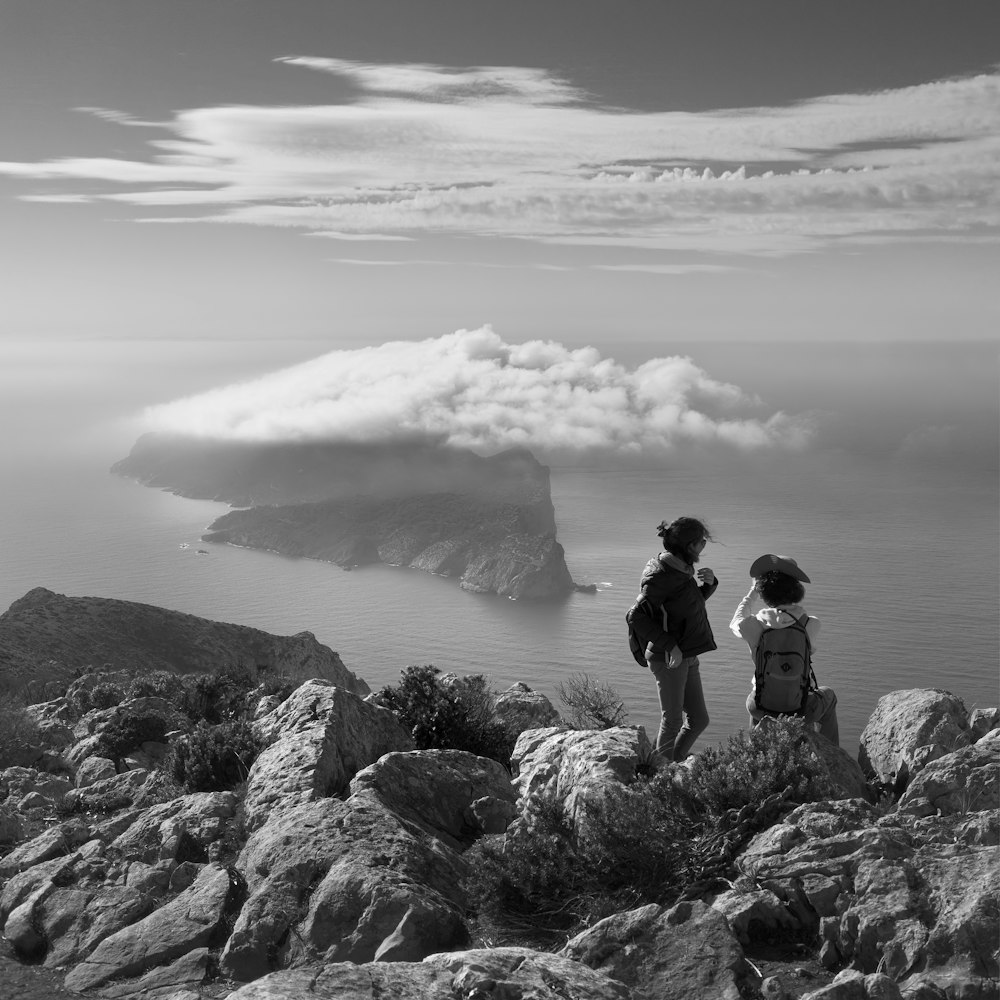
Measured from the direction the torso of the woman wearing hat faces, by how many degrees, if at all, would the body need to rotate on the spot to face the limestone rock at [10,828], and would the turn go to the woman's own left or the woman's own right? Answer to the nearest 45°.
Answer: approximately 90° to the woman's own left

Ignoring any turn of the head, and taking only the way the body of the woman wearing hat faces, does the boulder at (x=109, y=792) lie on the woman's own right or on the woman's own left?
on the woman's own left

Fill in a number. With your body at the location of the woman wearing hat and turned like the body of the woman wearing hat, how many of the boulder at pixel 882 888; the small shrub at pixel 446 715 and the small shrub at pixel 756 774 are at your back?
2

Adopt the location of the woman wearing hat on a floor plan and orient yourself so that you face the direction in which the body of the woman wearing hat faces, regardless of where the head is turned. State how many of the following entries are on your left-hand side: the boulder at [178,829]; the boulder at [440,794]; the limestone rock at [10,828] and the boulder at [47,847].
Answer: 4

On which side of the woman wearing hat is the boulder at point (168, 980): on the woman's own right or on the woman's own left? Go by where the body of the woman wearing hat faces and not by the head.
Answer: on the woman's own left

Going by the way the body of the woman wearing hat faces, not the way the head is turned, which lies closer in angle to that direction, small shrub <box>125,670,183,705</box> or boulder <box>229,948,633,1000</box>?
the small shrub

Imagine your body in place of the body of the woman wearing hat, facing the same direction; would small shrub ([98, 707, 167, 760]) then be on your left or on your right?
on your left

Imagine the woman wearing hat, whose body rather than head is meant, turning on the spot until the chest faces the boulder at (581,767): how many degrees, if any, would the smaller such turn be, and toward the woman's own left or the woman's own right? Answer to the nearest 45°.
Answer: approximately 90° to the woman's own left

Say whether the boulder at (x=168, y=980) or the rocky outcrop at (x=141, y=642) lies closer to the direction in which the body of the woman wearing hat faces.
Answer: the rocky outcrop

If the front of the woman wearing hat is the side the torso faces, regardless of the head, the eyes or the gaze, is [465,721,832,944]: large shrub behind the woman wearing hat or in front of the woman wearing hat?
behind

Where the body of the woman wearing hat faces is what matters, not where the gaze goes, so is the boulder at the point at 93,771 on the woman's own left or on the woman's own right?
on the woman's own left

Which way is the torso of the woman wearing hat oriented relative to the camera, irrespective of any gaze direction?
away from the camera

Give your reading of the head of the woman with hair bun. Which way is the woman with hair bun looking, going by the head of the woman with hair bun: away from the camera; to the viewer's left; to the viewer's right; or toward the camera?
to the viewer's right
